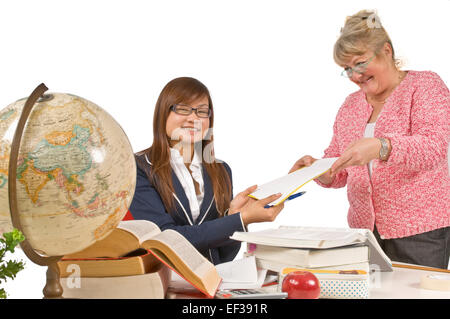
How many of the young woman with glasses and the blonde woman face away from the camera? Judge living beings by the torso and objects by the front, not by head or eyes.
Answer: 0

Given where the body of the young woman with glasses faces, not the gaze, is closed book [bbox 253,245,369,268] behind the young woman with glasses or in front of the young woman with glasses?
in front

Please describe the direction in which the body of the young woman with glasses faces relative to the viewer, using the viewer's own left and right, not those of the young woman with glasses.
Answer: facing the viewer and to the right of the viewer

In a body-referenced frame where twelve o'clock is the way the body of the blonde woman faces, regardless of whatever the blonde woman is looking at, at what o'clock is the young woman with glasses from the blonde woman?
The young woman with glasses is roughly at 1 o'clock from the blonde woman.

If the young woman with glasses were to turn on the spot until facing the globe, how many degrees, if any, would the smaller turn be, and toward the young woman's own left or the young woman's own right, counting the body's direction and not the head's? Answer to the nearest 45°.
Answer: approximately 45° to the young woman's own right

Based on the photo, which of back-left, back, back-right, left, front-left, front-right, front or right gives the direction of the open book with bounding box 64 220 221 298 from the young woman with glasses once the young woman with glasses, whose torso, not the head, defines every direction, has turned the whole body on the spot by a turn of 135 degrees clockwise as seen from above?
left

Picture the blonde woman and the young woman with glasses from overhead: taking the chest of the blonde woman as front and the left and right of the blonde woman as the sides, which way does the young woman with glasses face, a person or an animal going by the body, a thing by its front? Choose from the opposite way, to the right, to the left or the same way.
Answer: to the left

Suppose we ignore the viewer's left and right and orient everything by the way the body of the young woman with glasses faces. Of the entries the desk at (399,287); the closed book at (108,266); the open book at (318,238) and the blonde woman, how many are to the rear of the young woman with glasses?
0

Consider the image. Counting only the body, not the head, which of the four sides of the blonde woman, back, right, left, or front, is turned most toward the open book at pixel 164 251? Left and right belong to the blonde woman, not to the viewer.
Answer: front

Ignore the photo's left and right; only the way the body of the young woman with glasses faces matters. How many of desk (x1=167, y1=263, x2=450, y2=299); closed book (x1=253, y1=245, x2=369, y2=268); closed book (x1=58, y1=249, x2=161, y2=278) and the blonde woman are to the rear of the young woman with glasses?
0

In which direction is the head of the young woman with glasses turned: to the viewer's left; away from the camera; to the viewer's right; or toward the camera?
toward the camera

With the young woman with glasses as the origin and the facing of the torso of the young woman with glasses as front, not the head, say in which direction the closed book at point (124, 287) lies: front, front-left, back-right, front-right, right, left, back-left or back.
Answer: front-right

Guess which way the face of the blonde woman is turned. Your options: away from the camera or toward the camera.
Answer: toward the camera

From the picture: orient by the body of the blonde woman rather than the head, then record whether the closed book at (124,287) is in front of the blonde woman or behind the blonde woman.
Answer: in front
